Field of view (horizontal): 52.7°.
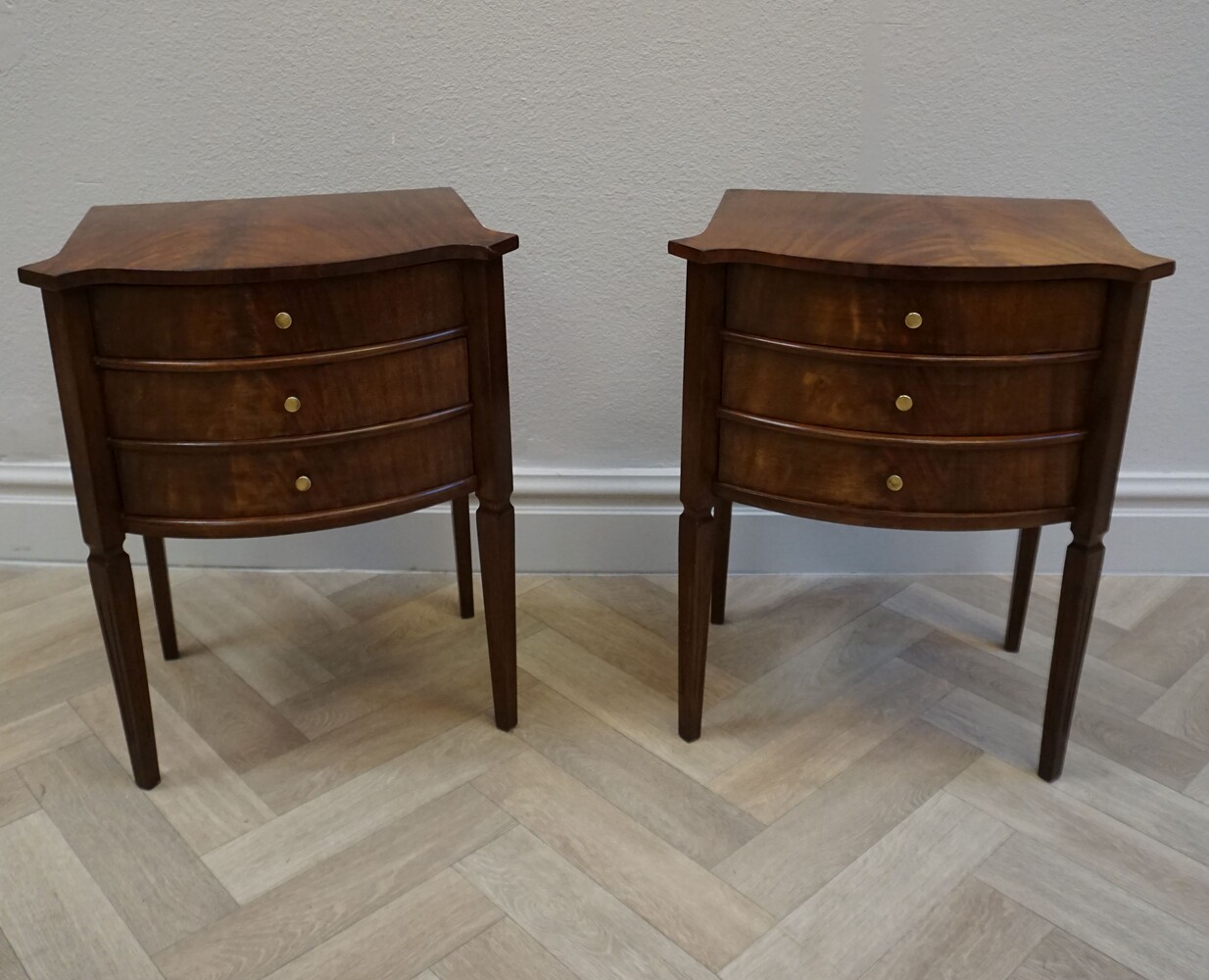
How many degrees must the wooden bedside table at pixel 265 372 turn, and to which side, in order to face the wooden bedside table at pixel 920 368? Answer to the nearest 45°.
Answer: approximately 90° to its left

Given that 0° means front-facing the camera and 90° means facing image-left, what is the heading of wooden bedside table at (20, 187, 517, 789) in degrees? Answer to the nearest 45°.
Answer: approximately 0°

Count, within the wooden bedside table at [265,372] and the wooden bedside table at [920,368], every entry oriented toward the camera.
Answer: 2

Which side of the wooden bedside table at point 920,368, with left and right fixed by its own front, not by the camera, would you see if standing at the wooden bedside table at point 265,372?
right
